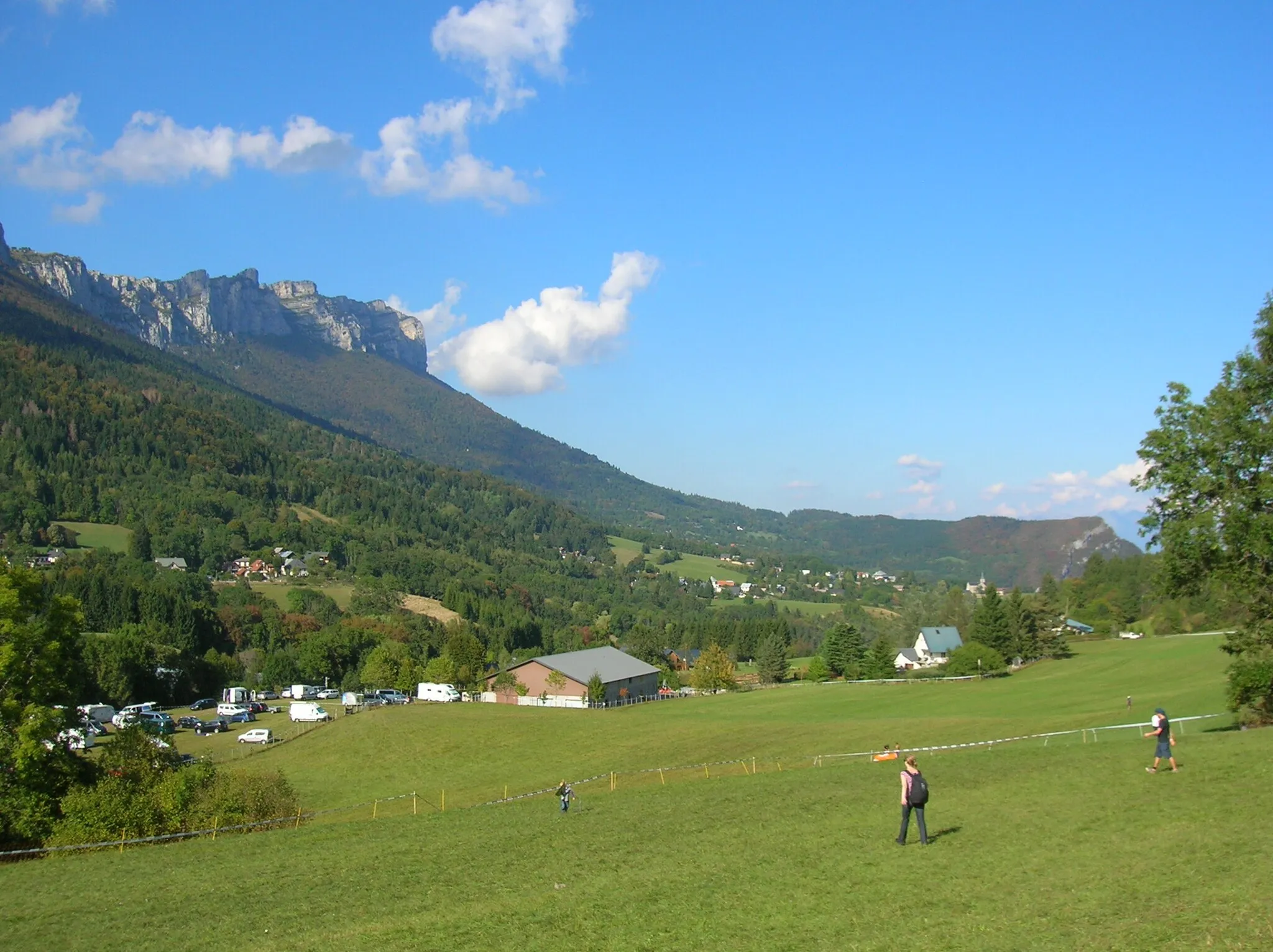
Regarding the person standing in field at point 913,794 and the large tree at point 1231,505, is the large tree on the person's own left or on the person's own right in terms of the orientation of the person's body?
on the person's own right

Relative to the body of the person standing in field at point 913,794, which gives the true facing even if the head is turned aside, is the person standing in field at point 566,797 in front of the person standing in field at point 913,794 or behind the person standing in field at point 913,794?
in front

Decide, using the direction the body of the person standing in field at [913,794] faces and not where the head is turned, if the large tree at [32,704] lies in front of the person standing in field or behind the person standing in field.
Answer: in front

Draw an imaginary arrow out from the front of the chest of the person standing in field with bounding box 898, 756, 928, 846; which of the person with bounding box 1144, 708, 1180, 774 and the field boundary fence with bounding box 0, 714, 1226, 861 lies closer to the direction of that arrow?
the field boundary fence

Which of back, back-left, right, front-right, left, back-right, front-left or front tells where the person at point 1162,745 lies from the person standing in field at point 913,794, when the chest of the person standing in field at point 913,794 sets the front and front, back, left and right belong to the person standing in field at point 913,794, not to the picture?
right

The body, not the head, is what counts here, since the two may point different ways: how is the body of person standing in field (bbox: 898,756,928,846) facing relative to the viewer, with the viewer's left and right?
facing away from the viewer and to the left of the viewer

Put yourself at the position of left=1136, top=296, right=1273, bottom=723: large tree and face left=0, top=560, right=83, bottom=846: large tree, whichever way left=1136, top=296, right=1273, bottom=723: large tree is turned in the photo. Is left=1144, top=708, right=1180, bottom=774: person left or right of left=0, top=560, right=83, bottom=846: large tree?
left
